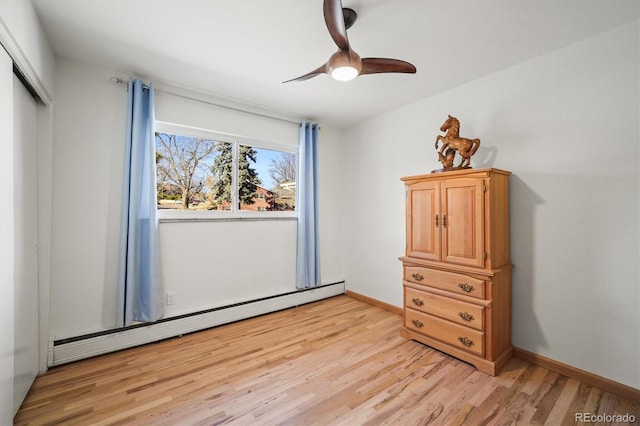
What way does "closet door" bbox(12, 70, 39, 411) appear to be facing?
to the viewer's right

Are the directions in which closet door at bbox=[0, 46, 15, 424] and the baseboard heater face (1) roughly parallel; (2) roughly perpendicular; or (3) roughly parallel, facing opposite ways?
roughly perpendicular

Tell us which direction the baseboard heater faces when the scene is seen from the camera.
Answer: facing the viewer and to the right of the viewer

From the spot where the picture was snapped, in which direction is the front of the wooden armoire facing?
facing the viewer and to the left of the viewer

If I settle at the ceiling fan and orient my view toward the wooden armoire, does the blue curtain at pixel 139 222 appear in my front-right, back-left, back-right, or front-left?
back-left

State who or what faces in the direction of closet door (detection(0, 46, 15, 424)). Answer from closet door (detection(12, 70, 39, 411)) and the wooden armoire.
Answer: the wooden armoire

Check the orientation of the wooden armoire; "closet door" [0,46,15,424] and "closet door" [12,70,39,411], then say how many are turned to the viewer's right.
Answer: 2

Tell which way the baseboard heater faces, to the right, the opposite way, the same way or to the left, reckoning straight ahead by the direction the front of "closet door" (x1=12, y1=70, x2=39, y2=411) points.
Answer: to the right

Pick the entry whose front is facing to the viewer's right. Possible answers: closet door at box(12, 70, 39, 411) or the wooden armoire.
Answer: the closet door

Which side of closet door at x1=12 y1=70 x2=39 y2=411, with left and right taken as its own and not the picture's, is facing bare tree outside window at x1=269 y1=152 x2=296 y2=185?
left

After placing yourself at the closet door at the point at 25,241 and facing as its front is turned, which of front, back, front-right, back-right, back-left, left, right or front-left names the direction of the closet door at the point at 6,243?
right

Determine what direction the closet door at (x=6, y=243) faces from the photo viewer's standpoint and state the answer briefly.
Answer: facing to the right of the viewer

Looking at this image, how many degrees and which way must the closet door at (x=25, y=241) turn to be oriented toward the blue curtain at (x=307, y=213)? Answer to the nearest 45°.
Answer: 0° — it already faces it
